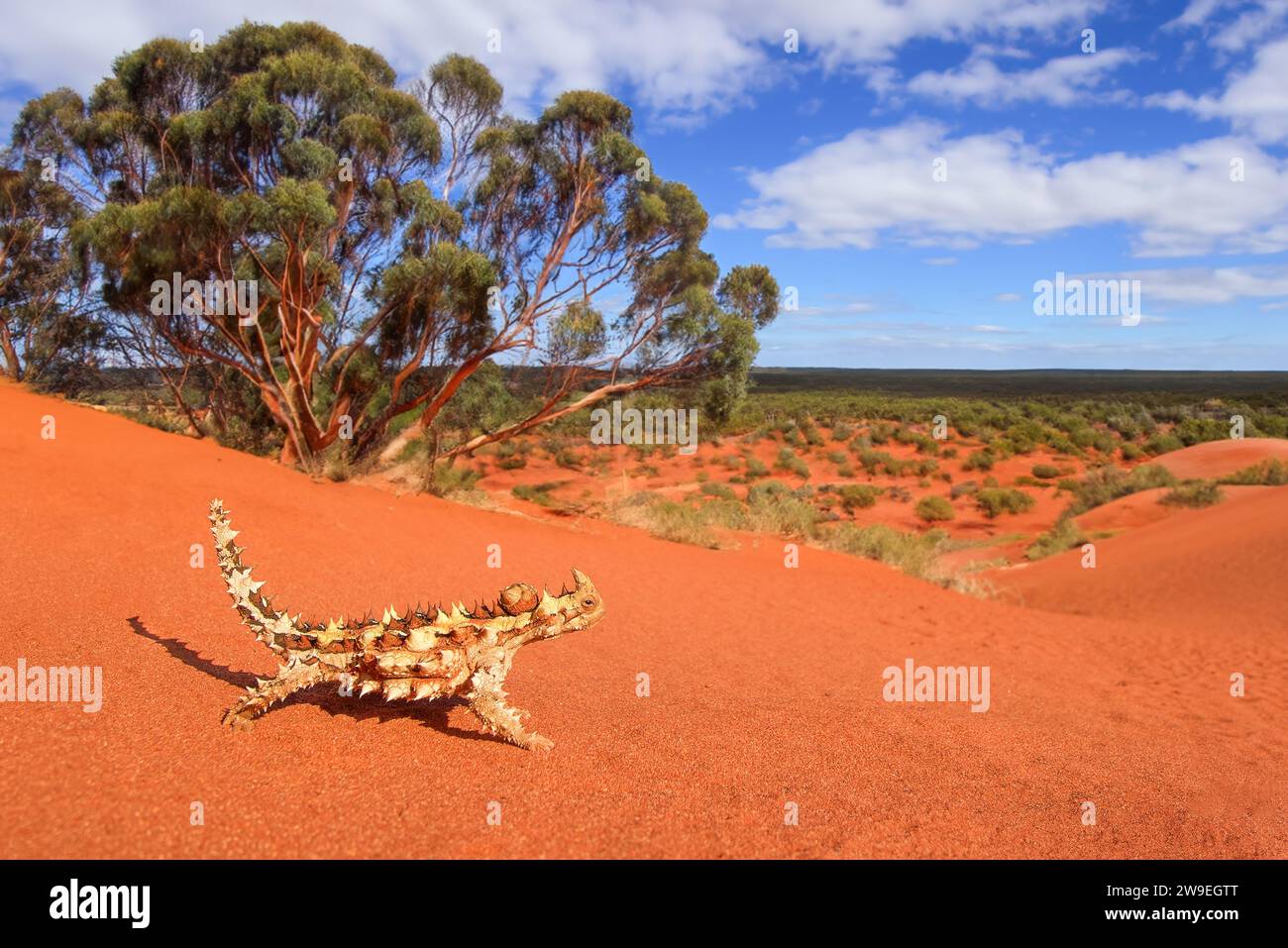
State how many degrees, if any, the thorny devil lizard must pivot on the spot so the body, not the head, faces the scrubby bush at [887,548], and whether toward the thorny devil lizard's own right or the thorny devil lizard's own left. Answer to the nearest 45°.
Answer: approximately 45° to the thorny devil lizard's own left

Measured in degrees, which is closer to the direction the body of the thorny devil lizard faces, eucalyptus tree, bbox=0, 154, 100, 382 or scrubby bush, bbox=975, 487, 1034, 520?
the scrubby bush

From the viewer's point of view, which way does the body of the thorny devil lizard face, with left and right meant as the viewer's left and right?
facing to the right of the viewer

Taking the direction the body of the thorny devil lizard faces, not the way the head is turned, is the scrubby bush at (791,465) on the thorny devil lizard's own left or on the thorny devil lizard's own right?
on the thorny devil lizard's own left

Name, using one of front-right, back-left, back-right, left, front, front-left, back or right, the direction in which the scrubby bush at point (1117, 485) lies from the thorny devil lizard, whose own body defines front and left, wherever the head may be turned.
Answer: front-left

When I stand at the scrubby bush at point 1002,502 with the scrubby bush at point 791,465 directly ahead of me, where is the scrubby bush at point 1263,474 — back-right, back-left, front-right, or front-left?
back-right

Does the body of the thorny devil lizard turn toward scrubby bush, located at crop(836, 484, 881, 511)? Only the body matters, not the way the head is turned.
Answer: no

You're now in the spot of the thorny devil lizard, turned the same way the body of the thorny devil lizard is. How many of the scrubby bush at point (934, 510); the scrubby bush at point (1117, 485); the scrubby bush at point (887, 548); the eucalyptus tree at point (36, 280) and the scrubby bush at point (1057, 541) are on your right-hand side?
0

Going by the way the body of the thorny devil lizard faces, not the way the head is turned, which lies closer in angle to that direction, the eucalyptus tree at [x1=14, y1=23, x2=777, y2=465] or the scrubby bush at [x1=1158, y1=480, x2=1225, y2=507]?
the scrubby bush

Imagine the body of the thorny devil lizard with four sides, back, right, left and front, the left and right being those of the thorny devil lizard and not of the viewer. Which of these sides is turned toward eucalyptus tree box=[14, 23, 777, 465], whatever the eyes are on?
left
